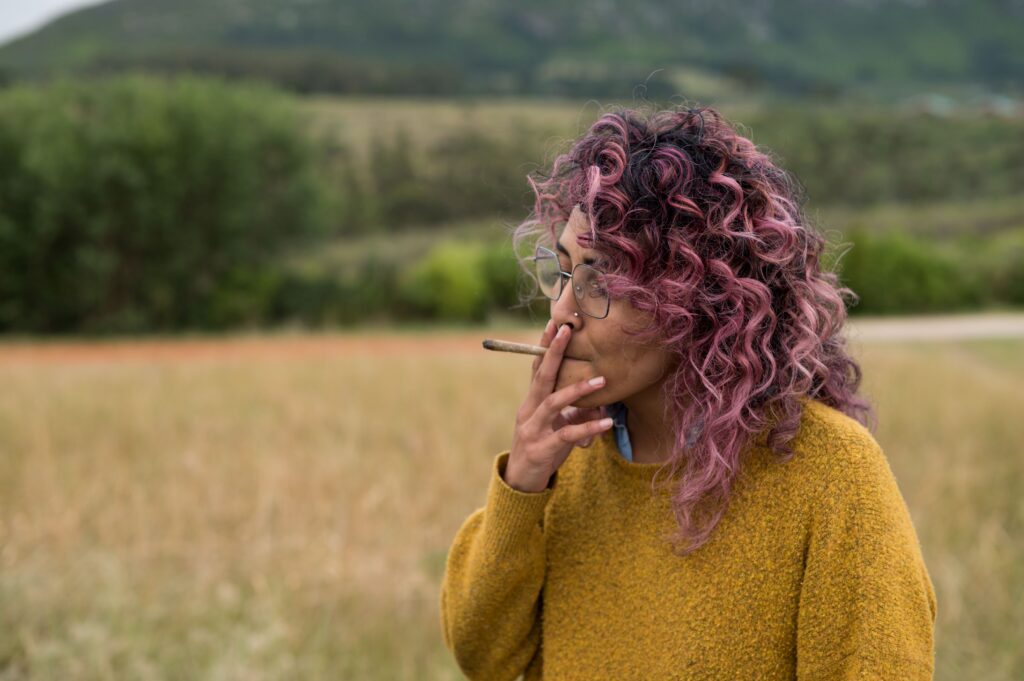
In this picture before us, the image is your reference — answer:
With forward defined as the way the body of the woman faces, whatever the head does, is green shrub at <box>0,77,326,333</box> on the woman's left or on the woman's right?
on the woman's right

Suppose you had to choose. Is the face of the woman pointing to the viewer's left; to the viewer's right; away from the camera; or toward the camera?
to the viewer's left

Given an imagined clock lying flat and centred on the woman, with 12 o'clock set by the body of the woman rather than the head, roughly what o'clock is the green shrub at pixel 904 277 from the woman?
The green shrub is roughly at 5 o'clock from the woman.

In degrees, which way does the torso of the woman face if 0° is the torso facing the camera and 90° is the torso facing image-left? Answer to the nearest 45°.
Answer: approximately 45°

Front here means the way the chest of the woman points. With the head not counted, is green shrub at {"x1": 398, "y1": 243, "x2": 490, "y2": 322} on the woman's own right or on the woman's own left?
on the woman's own right
